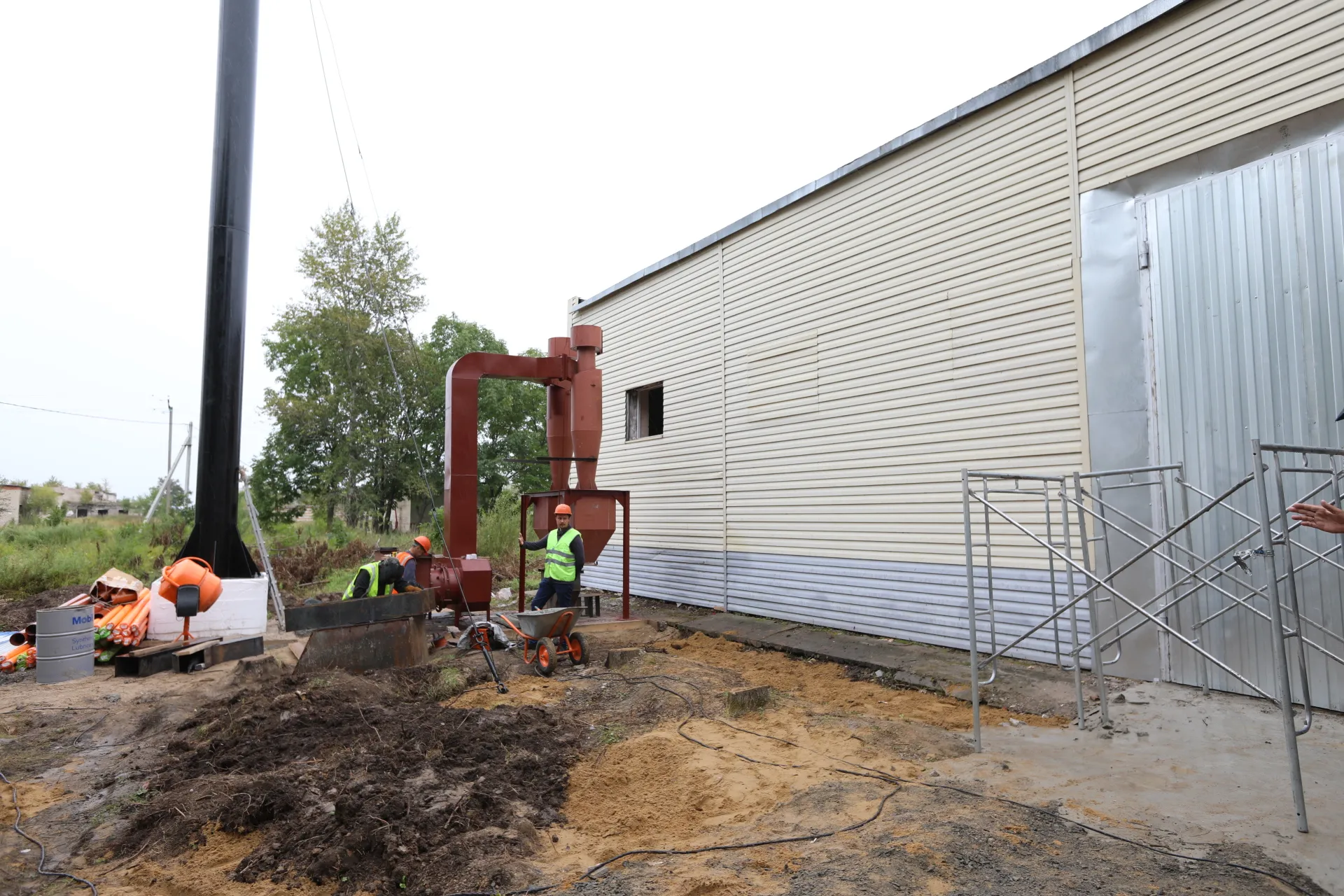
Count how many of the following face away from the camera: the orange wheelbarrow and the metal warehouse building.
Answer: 0

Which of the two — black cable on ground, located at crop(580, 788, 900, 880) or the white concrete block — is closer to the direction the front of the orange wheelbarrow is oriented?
the black cable on ground

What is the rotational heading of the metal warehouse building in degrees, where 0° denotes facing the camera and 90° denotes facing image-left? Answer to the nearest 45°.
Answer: approximately 45°

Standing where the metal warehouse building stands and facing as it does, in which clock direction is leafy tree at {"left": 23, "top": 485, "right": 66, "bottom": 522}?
The leafy tree is roughly at 2 o'clock from the metal warehouse building.

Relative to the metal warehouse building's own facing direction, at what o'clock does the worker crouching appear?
The worker crouching is roughly at 1 o'clock from the metal warehouse building.

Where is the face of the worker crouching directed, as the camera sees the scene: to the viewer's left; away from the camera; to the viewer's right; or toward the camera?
to the viewer's right

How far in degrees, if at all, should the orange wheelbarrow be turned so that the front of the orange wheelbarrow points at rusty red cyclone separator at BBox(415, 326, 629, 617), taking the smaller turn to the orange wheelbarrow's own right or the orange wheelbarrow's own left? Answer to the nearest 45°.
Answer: approximately 135° to the orange wheelbarrow's own left

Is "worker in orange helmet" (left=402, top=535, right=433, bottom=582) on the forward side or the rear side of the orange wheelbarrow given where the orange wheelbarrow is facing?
on the rear side

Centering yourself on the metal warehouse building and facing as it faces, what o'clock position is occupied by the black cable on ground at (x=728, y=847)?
The black cable on ground is roughly at 11 o'clock from the metal warehouse building.

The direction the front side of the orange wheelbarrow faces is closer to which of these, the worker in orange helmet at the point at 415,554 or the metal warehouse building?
the metal warehouse building

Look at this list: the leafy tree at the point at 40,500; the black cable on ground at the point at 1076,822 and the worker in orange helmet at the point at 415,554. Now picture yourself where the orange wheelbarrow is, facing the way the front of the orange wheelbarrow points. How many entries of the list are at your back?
2

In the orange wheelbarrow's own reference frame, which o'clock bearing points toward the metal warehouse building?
The metal warehouse building is roughly at 11 o'clock from the orange wheelbarrow.

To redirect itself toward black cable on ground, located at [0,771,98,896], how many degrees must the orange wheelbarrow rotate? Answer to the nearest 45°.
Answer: approximately 90° to its right

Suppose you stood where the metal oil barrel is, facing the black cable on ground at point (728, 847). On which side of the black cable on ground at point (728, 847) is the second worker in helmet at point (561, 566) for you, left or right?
left

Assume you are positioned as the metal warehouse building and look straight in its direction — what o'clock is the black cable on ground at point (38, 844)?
The black cable on ground is roughly at 12 o'clock from the metal warehouse building.

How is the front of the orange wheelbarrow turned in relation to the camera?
facing the viewer and to the right of the viewer

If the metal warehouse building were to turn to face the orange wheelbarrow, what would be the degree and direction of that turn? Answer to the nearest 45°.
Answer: approximately 45° to its right
